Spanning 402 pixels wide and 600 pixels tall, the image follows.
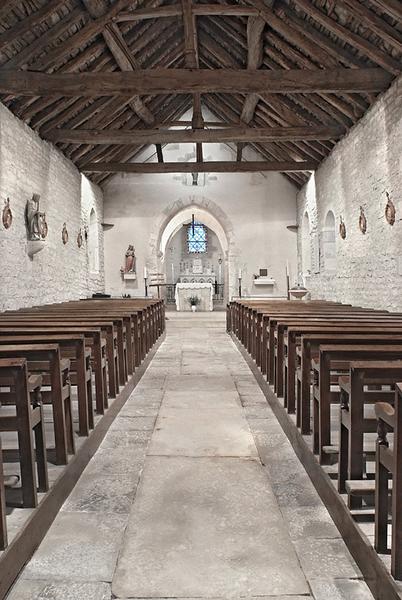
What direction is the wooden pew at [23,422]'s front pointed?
away from the camera

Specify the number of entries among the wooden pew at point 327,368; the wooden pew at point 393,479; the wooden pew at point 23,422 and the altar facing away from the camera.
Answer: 3

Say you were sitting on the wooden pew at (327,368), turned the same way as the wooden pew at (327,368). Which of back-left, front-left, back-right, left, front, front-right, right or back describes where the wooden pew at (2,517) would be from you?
back-left

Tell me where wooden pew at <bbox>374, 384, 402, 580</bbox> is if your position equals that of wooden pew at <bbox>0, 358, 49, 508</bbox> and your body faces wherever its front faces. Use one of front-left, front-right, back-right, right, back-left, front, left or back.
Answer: back-right

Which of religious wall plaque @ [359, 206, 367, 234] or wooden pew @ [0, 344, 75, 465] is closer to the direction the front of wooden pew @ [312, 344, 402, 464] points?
the religious wall plaque

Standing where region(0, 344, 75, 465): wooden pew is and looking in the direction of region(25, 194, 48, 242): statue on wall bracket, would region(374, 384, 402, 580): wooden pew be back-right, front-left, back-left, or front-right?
back-right

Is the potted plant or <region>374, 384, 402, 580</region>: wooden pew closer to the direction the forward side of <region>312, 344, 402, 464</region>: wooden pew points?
the potted plant

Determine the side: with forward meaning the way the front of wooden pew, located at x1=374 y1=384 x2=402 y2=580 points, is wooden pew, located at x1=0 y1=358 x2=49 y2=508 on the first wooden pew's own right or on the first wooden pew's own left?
on the first wooden pew's own left

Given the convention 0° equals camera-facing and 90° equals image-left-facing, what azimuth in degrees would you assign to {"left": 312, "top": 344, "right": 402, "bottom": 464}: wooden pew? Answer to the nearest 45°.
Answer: approximately 180°

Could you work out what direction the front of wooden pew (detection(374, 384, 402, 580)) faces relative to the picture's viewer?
facing away from the viewer

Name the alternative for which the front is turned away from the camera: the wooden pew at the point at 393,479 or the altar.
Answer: the wooden pew
